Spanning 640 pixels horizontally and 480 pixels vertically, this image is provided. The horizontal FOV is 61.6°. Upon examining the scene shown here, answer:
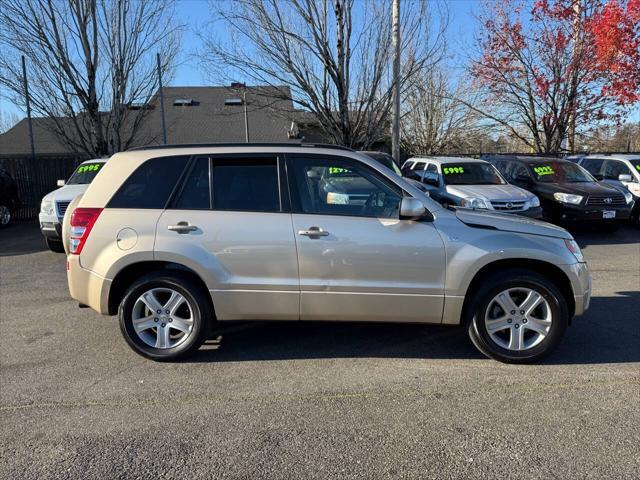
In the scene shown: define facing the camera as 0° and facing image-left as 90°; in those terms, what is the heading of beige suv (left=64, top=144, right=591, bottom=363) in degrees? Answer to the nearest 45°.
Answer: approximately 270°

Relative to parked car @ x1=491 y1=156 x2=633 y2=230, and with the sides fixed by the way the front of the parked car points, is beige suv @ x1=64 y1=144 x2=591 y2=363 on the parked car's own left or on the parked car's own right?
on the parked car's own right

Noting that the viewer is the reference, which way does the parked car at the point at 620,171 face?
facing the viewer and to the right of the viewer

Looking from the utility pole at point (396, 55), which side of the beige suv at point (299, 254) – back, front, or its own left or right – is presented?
left

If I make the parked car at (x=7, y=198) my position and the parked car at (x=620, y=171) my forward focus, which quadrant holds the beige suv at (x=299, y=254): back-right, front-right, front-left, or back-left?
front-right

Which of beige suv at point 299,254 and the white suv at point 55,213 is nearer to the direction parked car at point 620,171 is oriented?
the beige suv

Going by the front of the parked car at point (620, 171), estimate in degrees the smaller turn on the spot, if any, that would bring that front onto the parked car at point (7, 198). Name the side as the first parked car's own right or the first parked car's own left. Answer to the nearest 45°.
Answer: approximately 90° to the first parked car's own right

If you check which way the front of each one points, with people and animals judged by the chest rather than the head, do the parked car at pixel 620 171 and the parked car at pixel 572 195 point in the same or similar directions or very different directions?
same or similar directions

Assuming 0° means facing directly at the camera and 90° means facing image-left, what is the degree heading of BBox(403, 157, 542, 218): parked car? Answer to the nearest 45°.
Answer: approximately 315°

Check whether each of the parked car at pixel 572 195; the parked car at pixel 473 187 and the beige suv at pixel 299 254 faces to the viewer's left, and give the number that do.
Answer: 0

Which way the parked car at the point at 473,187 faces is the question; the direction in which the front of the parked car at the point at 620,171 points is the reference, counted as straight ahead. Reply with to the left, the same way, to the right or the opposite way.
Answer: the same way

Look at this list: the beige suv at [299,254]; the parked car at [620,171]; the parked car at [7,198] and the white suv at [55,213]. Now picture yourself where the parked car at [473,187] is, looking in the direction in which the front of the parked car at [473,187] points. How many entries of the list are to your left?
1

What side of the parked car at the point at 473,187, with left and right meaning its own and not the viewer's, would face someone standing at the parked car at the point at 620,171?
left

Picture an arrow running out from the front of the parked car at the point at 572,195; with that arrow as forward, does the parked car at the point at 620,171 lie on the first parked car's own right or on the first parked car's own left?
on the first parked car's own left

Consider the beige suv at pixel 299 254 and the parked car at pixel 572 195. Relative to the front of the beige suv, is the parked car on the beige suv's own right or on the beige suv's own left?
on the beige suv's own left

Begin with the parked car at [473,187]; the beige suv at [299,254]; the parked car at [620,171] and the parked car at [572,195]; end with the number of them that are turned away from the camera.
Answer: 0

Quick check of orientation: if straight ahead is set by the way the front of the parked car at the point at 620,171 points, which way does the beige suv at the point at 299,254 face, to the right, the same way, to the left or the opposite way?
to the left

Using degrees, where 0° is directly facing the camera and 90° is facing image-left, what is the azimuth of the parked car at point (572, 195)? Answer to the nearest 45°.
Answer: approximately 315°

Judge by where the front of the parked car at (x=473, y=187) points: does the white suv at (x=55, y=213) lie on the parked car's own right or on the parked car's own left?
on the parked car's own right

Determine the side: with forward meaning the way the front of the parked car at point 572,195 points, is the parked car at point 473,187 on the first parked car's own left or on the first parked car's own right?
on the first parked car's own right

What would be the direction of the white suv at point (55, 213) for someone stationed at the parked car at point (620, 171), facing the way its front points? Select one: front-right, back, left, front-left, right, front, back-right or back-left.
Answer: right
